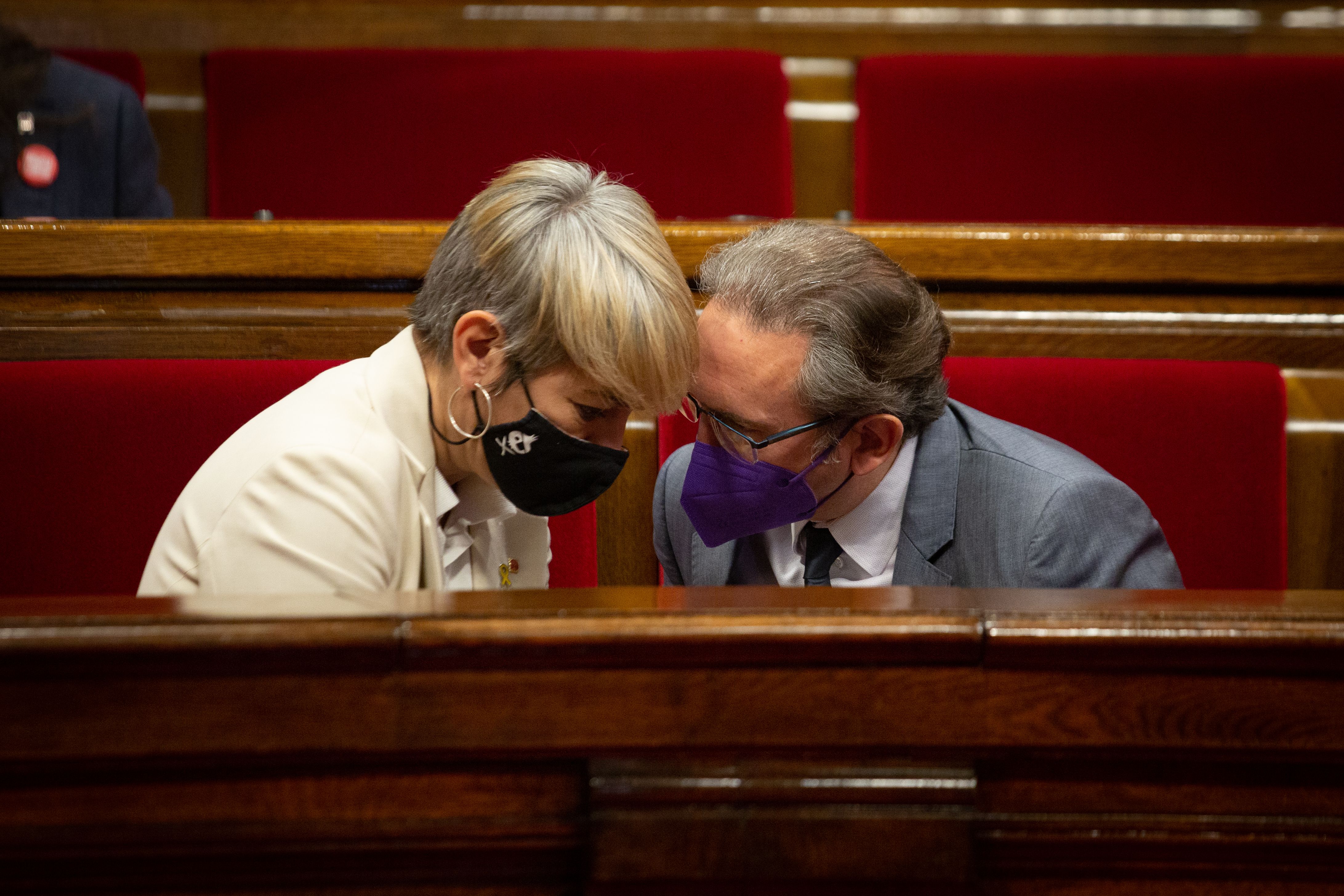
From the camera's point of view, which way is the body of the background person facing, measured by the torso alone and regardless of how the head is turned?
toward the camera

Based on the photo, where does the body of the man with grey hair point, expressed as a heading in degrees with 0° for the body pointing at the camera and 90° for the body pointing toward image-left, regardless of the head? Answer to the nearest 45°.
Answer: approximately 45°

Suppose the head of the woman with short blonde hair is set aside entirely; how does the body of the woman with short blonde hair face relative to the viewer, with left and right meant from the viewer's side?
facing the viewer and to the right of the viewer

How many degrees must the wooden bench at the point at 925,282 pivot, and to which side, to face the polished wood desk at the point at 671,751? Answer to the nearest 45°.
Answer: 0° — it already faces it

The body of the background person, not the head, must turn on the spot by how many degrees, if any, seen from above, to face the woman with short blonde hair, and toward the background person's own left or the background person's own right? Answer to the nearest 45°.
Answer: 0° — they already face them

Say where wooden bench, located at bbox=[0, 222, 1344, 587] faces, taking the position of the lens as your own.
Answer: facing the viewer

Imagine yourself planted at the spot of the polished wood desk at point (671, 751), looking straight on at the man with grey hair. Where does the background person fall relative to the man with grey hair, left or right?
left

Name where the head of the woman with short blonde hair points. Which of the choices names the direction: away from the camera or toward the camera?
toward the camera
